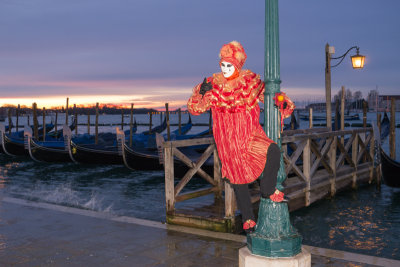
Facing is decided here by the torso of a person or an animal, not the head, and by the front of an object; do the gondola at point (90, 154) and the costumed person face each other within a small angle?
no

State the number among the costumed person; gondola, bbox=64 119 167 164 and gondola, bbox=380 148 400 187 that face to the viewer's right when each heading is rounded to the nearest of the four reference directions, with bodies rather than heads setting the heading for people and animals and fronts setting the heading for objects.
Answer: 0

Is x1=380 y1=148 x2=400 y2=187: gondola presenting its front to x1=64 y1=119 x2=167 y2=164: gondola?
no

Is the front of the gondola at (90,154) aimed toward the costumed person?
no

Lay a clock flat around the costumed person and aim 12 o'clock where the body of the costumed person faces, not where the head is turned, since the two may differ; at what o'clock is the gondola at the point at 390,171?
The gondola is roughly at 7 o'clock from the costumed person.

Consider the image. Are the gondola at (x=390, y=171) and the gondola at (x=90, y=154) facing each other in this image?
no

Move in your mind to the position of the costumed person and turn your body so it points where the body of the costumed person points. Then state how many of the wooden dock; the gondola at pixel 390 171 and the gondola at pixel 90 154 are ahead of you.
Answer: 0

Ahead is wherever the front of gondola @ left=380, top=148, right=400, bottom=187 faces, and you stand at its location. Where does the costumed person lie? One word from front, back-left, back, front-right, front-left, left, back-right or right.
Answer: front-left

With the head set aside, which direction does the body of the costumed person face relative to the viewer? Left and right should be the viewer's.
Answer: facing the viewer
